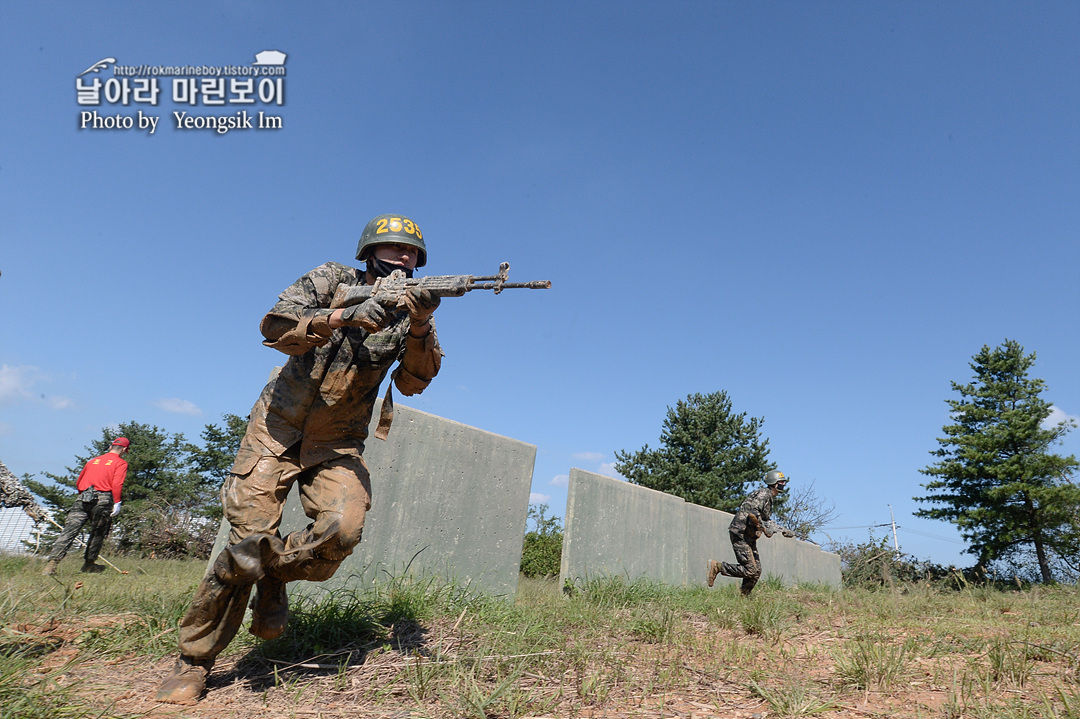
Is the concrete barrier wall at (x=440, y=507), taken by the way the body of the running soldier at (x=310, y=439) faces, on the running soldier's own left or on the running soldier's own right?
on the running soldier's own left

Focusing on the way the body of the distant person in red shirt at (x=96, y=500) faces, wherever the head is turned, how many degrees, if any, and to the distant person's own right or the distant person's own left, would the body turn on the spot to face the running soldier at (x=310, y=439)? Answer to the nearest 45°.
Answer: approximately 135° to the distant person's own right

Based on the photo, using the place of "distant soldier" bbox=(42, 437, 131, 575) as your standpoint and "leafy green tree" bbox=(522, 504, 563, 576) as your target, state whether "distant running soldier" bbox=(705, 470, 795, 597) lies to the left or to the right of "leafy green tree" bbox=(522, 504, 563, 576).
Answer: right

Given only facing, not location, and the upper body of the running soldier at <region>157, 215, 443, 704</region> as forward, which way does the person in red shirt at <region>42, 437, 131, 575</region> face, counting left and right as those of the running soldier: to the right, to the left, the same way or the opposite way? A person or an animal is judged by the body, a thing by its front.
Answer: to the left

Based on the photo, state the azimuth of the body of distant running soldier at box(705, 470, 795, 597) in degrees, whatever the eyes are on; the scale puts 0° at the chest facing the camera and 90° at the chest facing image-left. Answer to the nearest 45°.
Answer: approximately 270°

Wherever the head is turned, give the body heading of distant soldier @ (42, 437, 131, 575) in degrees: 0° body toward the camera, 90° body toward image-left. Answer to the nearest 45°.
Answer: approximately 225°
